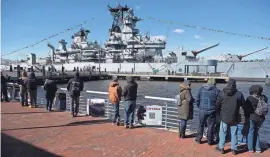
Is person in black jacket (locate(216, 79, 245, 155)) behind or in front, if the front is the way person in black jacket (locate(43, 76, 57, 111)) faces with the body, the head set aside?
behind

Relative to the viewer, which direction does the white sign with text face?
toward the camera

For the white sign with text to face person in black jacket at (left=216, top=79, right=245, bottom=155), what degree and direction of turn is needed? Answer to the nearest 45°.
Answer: approximately 45° to its left

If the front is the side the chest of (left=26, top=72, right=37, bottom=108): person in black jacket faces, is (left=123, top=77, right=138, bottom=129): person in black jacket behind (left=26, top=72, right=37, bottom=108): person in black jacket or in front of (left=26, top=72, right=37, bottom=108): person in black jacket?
behind

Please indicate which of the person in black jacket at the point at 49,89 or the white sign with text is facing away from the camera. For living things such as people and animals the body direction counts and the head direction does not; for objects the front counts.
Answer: the person in black jacket

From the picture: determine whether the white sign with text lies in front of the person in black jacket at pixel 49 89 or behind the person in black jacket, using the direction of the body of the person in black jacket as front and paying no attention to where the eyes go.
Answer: behind

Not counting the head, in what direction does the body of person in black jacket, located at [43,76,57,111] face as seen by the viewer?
away from the camera

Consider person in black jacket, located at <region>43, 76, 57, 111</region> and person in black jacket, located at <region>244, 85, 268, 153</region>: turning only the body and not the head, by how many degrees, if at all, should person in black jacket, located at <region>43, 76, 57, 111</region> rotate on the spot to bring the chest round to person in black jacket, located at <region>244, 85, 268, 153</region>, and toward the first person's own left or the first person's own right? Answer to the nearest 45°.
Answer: approximately 135° to the first person's own right

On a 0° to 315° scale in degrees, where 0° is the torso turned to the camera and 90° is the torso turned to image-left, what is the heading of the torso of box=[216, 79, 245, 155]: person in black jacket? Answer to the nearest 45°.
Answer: approximately 180°

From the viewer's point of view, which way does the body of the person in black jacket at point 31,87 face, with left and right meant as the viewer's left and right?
facing away from the viewer

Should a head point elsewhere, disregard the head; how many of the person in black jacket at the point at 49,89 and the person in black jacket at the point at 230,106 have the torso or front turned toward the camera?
0

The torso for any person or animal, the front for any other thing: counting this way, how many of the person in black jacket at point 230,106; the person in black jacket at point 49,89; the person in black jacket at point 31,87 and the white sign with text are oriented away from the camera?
3

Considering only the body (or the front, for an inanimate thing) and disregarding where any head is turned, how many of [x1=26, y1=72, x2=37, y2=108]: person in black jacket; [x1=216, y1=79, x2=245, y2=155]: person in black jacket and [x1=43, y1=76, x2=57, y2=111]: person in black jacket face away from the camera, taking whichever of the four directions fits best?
3

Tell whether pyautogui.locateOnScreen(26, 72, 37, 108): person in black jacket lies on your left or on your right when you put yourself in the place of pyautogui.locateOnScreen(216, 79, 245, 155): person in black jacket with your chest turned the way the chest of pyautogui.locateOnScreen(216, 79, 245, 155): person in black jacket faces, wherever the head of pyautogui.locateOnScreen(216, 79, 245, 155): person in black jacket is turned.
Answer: on your left
